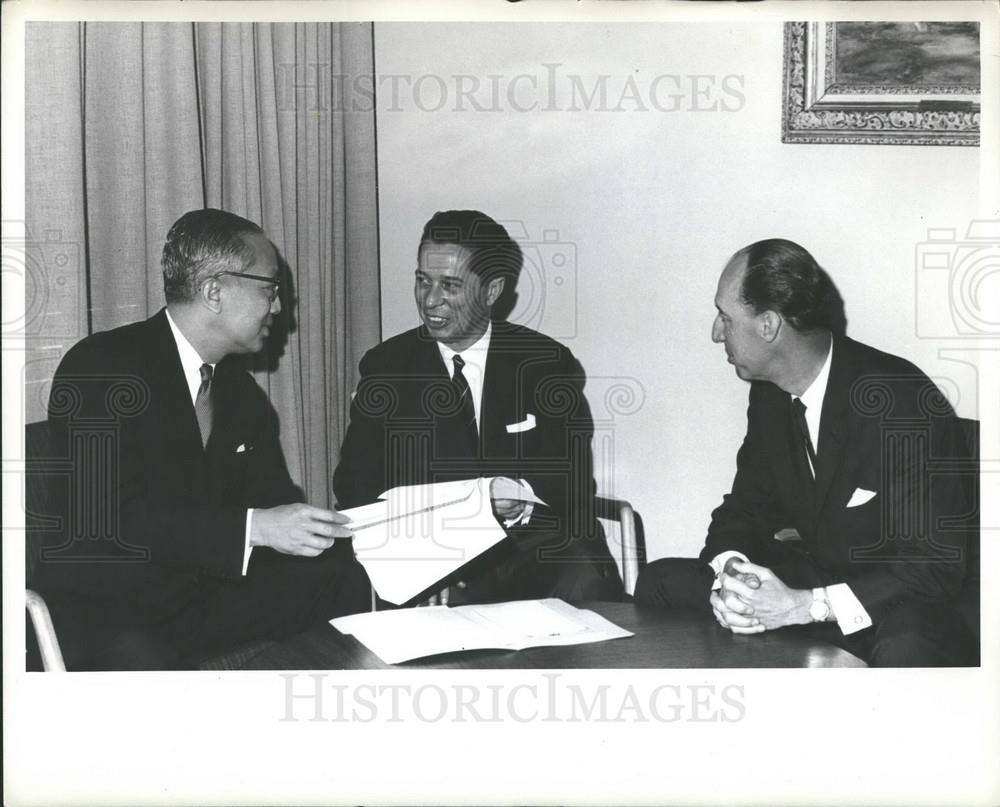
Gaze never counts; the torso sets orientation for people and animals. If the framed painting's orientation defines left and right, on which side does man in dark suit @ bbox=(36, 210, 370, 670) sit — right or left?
on its right

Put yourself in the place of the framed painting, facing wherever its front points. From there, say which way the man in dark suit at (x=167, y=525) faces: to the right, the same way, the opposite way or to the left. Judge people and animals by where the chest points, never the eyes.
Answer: to the left

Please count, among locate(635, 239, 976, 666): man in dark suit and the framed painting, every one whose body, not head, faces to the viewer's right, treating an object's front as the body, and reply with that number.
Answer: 0

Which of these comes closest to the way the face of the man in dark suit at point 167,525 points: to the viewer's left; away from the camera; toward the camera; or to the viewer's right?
to the viewer's right

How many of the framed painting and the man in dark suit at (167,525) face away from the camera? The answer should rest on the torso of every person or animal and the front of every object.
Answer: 0

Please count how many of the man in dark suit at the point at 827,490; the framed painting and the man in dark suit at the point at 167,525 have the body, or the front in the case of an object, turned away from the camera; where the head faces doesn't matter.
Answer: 0

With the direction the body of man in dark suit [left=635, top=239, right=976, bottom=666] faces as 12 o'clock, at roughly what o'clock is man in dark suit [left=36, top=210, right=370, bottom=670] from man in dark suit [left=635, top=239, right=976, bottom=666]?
man in dark suit [left=36, top=210, right=370, bottom=670] is roughly at 1 o'clock from man in dark suit [left=635, top=239, right=976, bottom=666].

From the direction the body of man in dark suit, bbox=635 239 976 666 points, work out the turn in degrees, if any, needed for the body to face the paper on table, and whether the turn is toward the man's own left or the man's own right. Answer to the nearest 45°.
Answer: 0° — they already face it

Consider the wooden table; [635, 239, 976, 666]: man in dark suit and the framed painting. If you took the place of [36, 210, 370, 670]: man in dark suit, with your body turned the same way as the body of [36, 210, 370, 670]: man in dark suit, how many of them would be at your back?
0

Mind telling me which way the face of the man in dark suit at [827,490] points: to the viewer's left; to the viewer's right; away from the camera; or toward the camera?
to the viewer's left

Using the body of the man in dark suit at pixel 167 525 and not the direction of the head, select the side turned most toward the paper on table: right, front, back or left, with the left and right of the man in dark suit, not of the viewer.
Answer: front

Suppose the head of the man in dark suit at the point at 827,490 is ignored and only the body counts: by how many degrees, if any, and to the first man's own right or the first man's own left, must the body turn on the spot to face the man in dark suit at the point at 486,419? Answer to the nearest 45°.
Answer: approximately 45° to the first man's own right

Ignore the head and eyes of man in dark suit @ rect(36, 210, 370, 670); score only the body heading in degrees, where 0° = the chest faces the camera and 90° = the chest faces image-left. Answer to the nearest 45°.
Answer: approximately 315°

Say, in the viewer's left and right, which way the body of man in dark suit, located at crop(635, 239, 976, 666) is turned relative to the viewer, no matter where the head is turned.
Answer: facing the viewer and to the left of the viewer

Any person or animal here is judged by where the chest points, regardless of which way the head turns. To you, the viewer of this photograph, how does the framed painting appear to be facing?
facing the viewer

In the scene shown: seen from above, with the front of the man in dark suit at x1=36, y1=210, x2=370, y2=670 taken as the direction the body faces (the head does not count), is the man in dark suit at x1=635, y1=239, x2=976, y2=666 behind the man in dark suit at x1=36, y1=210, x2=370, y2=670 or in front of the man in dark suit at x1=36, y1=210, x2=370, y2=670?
in front
